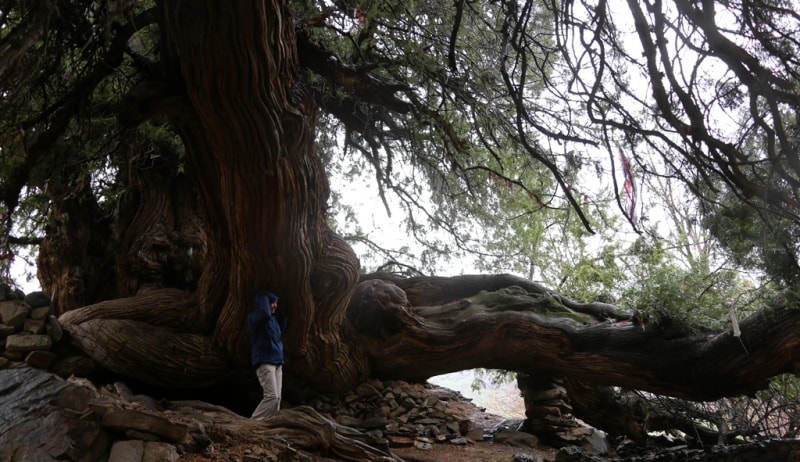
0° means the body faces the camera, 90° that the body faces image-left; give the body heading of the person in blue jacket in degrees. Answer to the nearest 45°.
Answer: approximately 270°

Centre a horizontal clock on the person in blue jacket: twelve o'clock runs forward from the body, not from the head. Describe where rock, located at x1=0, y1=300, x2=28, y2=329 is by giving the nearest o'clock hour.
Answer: The rock is roughly at 6 o'clock from the person in blue jacket.

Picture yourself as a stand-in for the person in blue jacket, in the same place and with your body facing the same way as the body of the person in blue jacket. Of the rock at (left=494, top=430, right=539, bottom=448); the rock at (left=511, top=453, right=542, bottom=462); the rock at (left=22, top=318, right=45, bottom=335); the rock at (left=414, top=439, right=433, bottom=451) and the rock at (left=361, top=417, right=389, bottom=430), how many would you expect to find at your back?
1

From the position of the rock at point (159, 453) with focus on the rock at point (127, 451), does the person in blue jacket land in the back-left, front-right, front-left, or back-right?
back-right

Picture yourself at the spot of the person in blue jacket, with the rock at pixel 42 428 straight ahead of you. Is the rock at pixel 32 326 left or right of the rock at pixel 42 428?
right

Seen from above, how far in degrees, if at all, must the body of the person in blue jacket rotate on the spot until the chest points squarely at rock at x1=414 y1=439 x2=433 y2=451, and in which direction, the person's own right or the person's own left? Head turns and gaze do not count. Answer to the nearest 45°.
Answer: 0° — they already face it

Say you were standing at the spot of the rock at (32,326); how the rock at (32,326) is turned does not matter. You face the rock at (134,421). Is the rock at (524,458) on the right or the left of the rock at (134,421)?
left

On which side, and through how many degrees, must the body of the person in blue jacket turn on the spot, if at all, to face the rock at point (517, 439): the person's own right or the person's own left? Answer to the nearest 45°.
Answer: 0° — they already face it

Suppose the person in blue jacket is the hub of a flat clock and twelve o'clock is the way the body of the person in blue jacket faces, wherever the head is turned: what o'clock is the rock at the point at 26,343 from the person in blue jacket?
The rock is roughly at 6 o'clock from the person in blue jacket.

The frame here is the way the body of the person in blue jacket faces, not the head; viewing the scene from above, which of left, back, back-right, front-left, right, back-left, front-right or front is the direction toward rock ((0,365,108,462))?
back-right

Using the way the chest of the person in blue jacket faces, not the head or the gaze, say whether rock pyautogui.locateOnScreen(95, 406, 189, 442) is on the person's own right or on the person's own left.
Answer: on the person's own right
